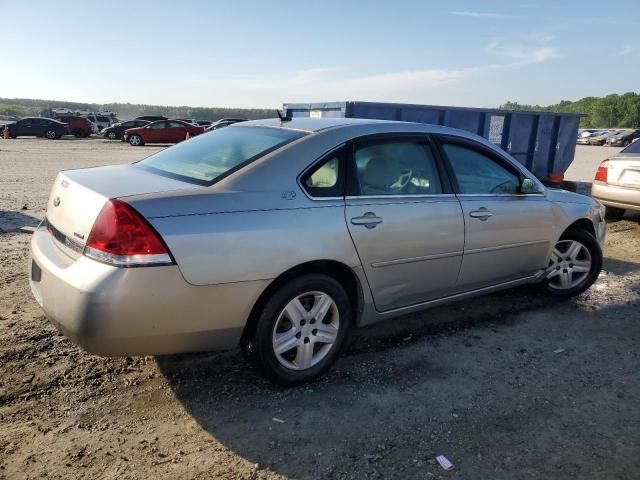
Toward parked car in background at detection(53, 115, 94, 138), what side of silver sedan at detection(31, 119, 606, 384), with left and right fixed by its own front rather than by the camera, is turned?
left

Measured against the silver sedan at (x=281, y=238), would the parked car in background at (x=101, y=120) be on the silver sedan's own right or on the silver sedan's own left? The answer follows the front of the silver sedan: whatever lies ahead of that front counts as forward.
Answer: on the silver sedan's own left

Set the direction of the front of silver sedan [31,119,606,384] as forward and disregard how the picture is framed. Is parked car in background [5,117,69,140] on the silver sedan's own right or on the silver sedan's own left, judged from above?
on the silver sedan's own left

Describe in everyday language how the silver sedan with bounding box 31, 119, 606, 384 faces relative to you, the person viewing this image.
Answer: facing away from the viewer and to the right of the viewer

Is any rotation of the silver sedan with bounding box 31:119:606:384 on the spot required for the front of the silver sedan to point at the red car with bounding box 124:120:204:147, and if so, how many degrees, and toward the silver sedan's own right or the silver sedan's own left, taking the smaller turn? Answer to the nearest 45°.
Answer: approximately 45° to the silver sedan's own left

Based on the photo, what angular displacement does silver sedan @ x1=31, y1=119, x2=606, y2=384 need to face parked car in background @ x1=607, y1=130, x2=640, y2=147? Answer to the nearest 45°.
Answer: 0° — it already faces it

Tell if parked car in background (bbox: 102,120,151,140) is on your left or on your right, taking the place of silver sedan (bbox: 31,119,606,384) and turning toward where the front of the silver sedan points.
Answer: on your left

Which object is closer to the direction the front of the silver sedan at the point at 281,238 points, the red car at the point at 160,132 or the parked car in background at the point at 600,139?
the parked car in background

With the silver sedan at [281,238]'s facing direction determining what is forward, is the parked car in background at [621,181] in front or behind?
in front

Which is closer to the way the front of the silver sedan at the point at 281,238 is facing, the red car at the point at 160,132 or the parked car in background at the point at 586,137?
the parked car in background
